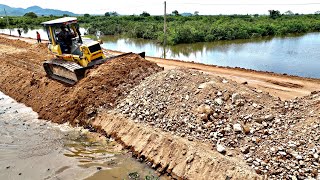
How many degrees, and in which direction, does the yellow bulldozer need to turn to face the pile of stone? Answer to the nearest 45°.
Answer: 0° — it already faces it

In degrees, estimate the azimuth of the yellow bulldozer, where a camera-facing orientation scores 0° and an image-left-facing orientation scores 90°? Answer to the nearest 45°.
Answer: approximately 315°
